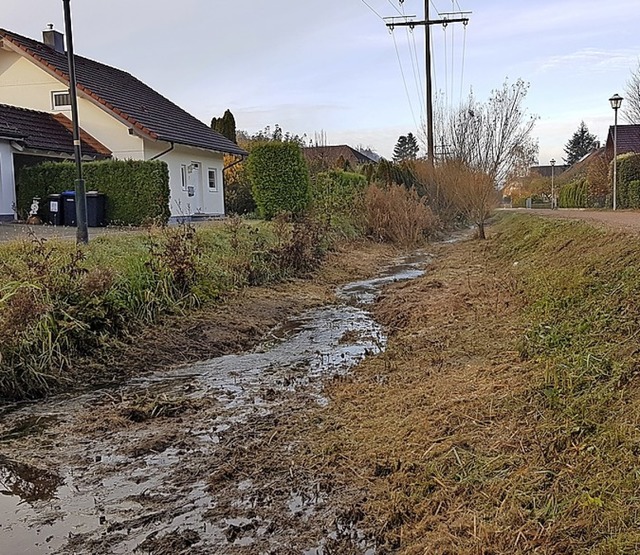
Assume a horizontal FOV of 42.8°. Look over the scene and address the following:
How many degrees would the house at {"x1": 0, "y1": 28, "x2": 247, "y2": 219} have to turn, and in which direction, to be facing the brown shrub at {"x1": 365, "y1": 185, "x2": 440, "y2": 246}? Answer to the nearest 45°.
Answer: approximately 45° to its left

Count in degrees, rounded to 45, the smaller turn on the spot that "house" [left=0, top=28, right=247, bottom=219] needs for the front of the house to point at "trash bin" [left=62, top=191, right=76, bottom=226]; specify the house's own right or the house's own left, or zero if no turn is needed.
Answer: approximately 45° to the house's own right

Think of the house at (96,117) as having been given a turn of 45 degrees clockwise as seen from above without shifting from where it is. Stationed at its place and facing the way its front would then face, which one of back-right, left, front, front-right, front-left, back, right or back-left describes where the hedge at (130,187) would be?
front

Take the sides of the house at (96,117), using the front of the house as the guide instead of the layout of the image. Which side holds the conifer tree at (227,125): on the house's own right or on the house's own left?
on the house's own left

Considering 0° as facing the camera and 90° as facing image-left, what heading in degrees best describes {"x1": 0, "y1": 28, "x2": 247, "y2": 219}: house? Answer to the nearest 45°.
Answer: approximately 315°

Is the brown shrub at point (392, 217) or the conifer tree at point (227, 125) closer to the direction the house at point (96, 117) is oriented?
the brown shrub

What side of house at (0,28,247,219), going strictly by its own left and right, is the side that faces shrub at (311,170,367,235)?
front

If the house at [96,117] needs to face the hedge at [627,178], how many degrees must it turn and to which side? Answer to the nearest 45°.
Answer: approximately 45° to its left

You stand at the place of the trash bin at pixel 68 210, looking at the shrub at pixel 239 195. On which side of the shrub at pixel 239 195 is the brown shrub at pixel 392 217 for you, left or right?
right
